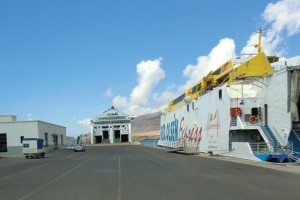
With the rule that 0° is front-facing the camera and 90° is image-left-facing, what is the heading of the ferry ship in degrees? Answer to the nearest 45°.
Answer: approximately 135°
